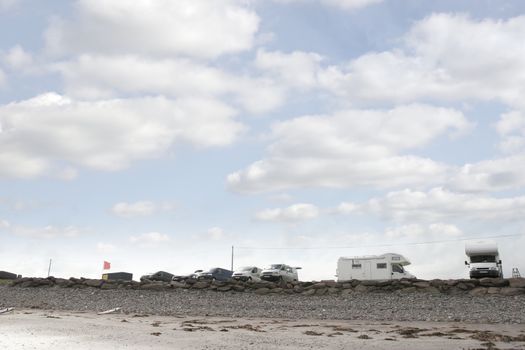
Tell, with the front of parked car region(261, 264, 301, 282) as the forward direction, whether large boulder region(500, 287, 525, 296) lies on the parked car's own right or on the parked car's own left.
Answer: on the parked car's own left

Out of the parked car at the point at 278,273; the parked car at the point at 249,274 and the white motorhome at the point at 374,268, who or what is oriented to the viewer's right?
the white motorhome

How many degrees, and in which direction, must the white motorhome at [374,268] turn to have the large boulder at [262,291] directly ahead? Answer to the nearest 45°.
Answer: approximately 135° to its right

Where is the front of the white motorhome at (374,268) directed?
to the viewer's right

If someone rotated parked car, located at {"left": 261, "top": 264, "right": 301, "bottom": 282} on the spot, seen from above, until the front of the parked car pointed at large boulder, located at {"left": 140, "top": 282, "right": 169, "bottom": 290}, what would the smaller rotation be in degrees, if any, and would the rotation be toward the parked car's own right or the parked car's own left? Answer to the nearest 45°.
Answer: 0° — it already faces it

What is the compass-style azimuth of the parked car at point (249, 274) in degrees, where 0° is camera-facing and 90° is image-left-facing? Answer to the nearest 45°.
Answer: approximately 45°

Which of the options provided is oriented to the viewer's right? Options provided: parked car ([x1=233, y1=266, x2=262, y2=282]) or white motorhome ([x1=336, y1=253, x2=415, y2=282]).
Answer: the white motorhome

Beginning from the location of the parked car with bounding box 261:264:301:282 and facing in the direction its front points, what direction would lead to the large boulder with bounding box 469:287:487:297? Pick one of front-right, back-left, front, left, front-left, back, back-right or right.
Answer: left

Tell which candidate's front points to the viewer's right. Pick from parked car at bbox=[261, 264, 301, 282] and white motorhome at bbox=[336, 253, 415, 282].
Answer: the white motorhome

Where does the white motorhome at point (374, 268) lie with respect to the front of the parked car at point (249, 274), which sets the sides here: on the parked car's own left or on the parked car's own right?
on the parked car's own left

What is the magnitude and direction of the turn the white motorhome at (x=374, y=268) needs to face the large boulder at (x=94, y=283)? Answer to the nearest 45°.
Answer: approximately 180°
